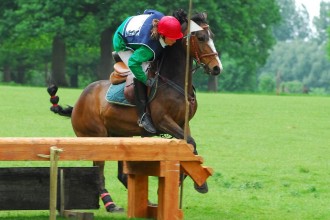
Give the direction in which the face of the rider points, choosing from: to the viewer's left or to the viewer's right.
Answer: to the viewer's right

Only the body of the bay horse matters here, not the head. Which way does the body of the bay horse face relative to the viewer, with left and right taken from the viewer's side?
facing to the right of the viewer

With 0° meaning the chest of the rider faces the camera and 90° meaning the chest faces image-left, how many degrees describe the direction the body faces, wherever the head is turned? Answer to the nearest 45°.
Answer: approximately 270°

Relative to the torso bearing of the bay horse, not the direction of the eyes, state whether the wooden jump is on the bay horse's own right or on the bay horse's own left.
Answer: on the bay horse's own right
